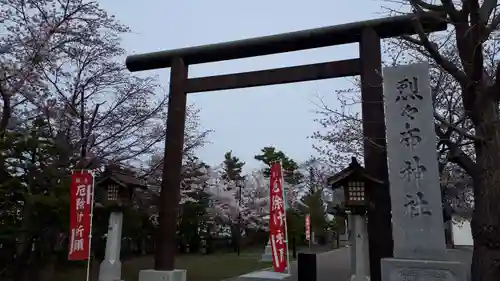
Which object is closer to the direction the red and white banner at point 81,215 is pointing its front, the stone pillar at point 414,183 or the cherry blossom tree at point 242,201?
the stone pillar

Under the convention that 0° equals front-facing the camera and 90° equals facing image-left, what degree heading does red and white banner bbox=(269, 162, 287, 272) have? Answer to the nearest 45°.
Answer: approximately 0°

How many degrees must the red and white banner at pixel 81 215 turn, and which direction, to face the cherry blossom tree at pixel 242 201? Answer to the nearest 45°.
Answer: approximately 135° to its left

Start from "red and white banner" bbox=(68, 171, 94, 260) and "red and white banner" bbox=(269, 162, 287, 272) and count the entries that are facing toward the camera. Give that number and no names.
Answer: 2

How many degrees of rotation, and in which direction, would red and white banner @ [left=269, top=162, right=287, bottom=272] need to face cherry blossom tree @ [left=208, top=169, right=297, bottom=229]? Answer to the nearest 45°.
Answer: approximately 180°

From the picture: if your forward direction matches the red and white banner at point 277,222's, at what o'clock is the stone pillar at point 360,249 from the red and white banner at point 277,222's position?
The stone pillar is roughly at 9 o'clock from the red and white banner.

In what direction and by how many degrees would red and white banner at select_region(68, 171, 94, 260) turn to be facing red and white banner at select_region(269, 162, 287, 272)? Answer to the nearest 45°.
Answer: approximately 90° to its left

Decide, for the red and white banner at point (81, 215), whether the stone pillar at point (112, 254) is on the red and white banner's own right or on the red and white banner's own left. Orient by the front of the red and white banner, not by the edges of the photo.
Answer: on the red and white banner's own left

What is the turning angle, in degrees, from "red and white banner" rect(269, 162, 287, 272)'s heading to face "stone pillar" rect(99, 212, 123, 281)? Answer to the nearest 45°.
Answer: approximately 90° to its right
